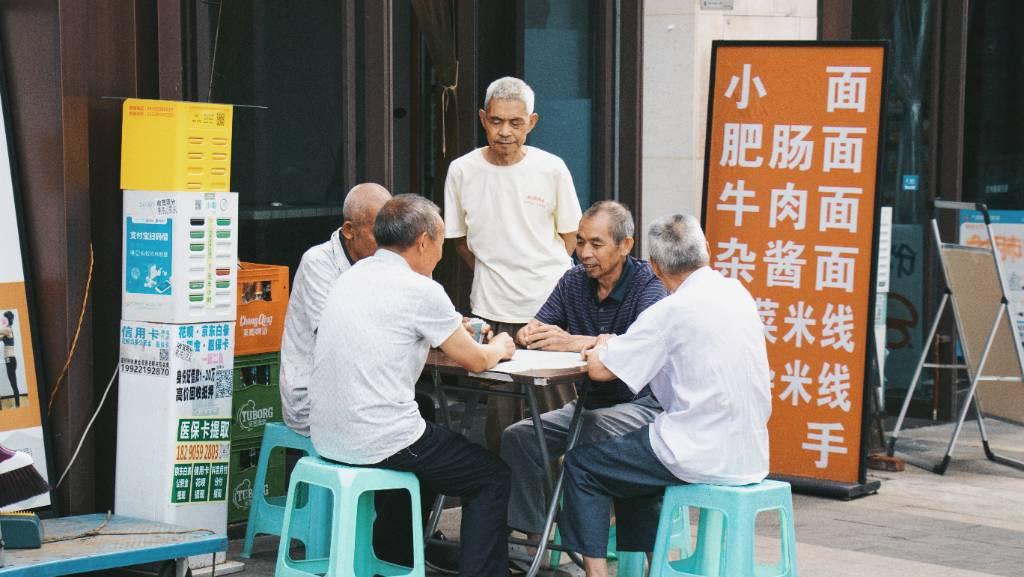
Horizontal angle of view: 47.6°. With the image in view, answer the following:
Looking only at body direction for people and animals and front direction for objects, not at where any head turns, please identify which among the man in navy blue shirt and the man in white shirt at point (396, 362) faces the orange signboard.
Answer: the man in white shirt

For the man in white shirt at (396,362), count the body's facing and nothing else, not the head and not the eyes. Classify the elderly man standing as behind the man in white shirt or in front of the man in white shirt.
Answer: in front

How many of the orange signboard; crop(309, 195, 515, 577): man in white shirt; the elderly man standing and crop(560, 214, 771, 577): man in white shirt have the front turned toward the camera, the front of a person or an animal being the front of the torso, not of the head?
2

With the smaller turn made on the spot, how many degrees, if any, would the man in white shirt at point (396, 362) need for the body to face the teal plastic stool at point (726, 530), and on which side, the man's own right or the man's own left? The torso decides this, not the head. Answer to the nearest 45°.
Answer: approximately 45° to the man's own right

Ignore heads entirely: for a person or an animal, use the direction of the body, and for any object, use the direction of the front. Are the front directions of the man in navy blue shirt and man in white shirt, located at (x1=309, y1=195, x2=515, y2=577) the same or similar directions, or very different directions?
very different directions

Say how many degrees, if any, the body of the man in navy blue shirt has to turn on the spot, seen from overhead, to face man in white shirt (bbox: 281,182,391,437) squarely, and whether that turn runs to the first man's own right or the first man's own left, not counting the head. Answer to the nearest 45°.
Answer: approximately 45° to the first man's own right

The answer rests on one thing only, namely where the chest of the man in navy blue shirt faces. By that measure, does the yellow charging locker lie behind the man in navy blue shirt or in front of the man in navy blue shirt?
in front

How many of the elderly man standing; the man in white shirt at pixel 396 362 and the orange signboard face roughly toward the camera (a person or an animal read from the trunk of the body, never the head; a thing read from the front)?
2

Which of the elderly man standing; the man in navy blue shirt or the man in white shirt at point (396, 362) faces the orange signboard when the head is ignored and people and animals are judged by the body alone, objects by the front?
the man in white shirt

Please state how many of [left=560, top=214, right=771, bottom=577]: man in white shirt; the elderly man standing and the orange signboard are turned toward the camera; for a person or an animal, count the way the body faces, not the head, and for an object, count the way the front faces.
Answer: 2

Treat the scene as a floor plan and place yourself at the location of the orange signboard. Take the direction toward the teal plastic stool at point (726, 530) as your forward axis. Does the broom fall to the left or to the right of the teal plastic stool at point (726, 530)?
right

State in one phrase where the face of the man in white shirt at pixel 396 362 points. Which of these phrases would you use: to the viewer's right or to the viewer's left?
to the viewer's right

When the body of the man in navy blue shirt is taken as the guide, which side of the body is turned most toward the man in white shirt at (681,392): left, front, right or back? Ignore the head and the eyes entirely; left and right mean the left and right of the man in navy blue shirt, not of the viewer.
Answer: left

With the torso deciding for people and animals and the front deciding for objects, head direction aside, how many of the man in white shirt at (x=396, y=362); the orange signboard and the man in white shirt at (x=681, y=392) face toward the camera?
1
